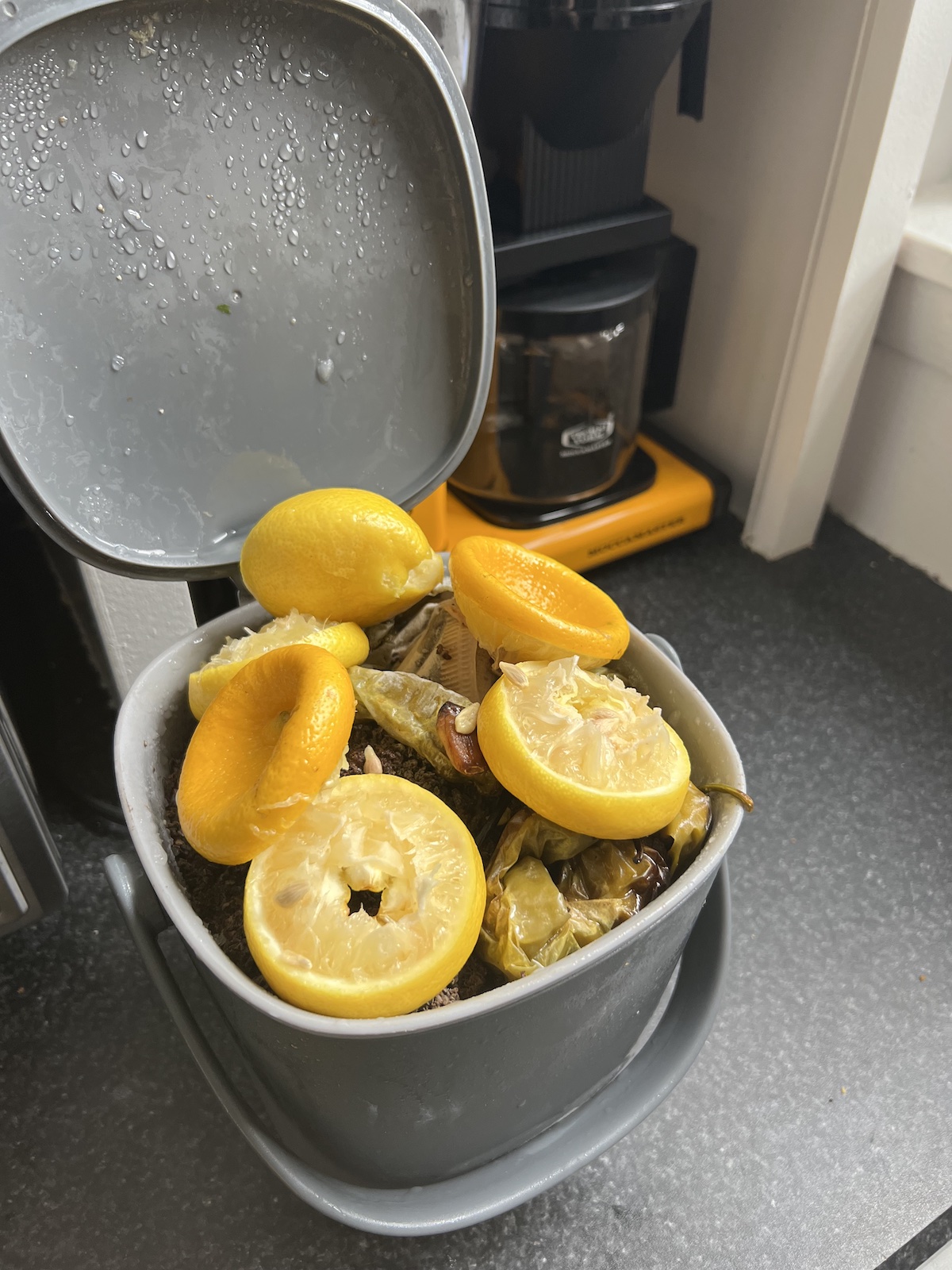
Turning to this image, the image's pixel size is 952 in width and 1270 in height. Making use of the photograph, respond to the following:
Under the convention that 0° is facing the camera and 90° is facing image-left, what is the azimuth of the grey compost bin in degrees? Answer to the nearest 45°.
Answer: approximately 315°

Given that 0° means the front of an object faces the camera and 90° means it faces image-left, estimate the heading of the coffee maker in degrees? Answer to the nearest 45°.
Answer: approximately 315°

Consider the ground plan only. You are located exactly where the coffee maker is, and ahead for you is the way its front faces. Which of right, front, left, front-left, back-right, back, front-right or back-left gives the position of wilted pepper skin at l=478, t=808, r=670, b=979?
front-right
